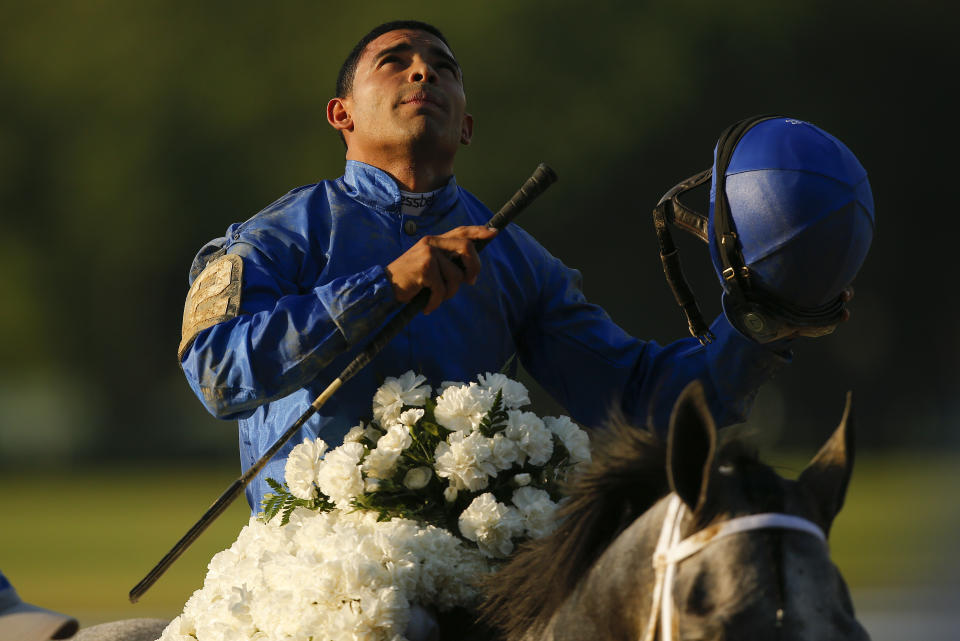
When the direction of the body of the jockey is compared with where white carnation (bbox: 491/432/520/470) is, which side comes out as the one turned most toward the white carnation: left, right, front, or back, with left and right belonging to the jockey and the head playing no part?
front

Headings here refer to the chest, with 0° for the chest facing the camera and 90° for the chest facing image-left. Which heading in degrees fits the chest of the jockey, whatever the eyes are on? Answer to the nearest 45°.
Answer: approximately 315°

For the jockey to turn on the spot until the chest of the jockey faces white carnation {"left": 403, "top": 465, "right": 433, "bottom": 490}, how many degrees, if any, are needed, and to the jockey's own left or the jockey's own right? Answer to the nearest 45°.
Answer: approximately 45° to the jockey's own right

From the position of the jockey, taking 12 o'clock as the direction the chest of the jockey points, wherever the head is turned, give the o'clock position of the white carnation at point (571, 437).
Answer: The white carnation is roughly at 12 o'clock from the jockey.

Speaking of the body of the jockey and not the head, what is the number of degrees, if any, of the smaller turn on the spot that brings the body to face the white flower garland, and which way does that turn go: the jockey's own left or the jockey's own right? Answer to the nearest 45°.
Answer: approximately 45° to the jockey's own right
